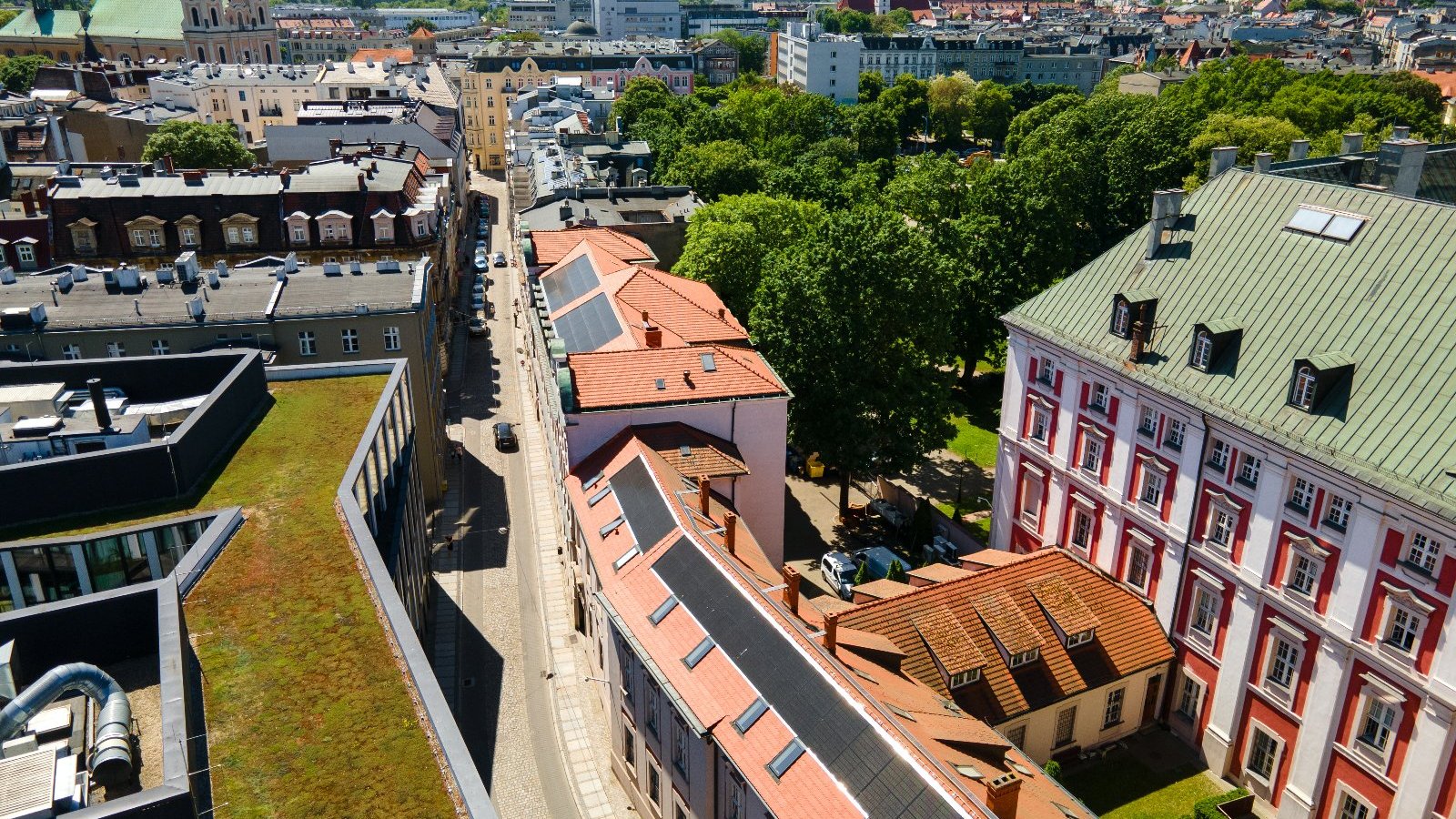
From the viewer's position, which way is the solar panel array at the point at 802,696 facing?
facing the viewer and to the left of the viewer

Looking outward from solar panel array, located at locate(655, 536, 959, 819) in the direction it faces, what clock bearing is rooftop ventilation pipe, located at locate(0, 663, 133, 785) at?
The rooftop ventilation pipe is roughly at 1 o'clock from the solar panel array.

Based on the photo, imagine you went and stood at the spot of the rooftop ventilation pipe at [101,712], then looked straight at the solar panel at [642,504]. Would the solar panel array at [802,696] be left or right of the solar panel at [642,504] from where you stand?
right

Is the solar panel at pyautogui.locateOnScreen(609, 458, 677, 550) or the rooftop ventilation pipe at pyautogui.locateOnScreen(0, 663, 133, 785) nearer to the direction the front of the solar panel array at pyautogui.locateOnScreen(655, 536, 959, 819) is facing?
the rooftop ventilation pipe

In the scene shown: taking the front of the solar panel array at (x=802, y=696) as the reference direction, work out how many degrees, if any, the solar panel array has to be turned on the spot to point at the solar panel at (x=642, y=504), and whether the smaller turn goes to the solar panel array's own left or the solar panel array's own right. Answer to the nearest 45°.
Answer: approximately 90° to the solar panel array's own right
